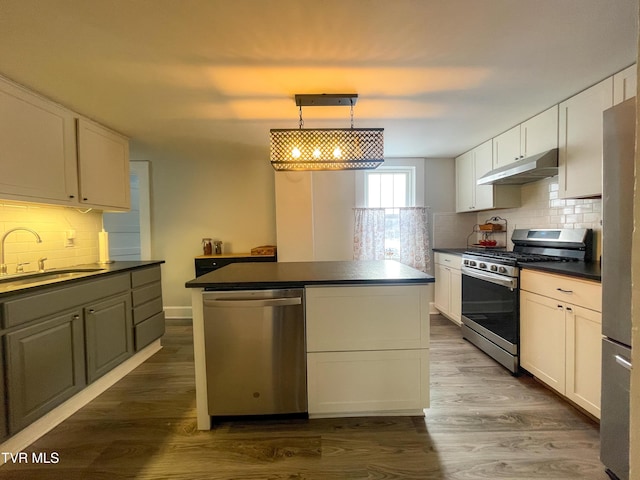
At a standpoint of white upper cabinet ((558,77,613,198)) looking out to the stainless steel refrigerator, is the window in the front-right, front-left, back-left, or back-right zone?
back-right

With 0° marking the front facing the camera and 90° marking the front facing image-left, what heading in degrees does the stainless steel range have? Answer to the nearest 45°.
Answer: approximately 45°

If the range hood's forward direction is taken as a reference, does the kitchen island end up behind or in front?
in front

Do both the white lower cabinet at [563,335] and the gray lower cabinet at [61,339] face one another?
yes

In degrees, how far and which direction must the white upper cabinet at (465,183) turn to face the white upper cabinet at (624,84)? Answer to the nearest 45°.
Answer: approximately 90° to its left

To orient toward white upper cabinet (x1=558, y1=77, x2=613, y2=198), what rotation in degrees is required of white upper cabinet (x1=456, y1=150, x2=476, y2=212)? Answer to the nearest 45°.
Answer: approximately 90° to its left

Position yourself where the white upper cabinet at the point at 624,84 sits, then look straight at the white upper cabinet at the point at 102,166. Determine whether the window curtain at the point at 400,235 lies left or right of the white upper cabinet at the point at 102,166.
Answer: right

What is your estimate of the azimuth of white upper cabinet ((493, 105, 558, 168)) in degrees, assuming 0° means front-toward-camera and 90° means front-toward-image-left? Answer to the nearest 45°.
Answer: approximately 45°

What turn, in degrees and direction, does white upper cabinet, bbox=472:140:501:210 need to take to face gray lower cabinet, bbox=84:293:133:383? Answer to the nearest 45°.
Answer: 0° — it already faces it

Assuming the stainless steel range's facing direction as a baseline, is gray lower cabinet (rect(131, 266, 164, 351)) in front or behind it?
in front

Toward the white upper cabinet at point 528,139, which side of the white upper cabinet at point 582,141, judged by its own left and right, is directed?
right

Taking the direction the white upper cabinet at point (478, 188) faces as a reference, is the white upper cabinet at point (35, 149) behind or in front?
in front

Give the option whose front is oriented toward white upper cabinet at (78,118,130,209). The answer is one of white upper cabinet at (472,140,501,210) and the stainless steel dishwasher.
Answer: white upper cabinet at (472,140,501,210)

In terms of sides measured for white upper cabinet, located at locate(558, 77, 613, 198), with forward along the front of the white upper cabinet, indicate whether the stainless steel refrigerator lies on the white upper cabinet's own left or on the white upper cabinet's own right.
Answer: on the white upper cabinet's own left
